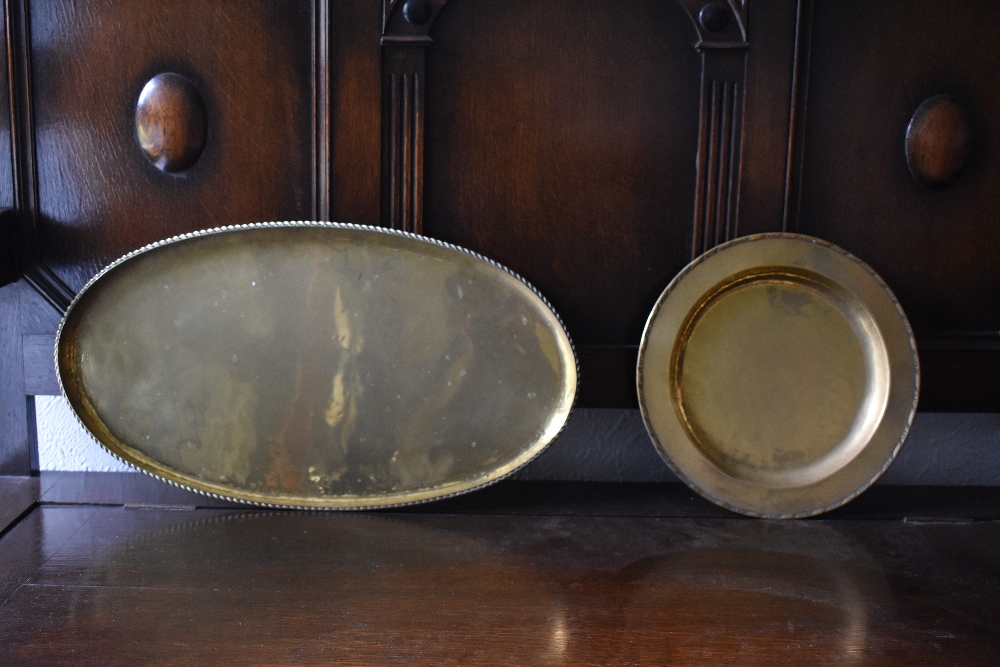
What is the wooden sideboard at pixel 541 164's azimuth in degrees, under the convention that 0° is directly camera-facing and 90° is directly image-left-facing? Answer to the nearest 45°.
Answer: approximately 0°
